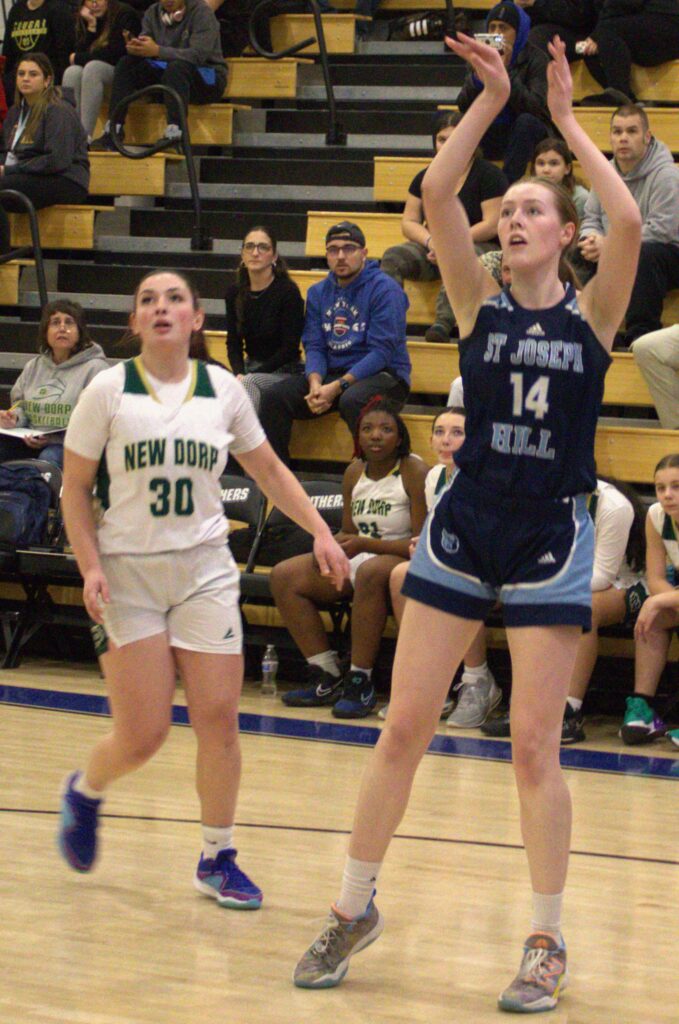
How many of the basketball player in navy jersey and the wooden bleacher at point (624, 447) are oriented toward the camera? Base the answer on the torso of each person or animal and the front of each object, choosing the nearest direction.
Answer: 2

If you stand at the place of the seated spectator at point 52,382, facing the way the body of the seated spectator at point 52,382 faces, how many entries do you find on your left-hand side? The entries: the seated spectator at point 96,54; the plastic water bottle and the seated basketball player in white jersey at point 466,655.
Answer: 2

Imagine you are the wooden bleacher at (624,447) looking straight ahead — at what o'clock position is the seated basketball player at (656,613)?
The seated basketball player is roughly at 12 o'clock from the wooden bleacher.

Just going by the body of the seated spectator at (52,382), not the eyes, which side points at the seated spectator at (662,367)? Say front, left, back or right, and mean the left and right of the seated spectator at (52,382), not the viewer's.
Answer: left

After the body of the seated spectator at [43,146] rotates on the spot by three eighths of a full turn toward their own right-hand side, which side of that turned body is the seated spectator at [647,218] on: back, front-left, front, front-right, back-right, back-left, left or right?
back-right
